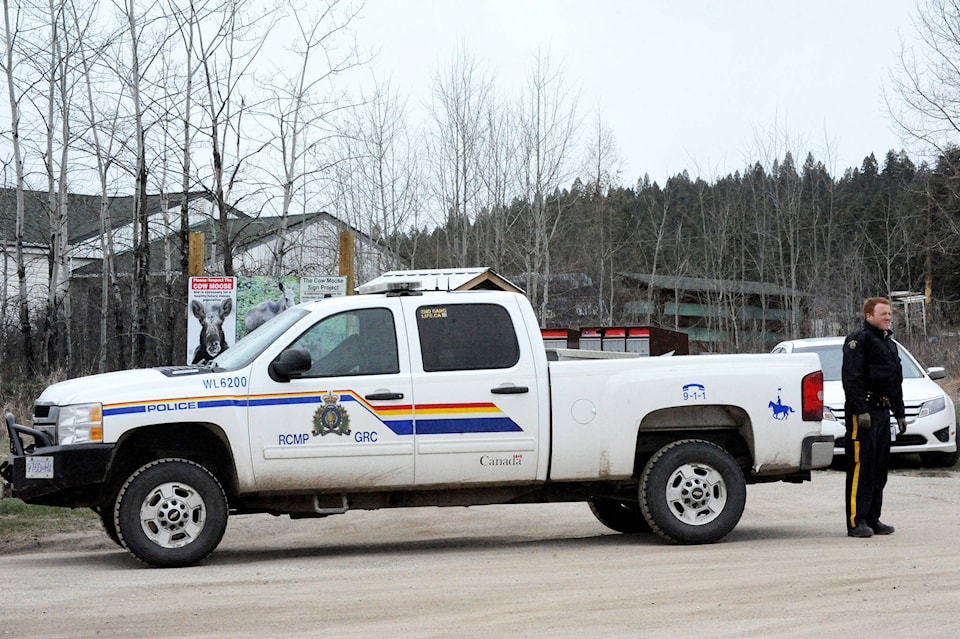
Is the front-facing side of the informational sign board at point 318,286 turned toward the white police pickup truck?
yes

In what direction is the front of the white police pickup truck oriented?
to the viewer's left

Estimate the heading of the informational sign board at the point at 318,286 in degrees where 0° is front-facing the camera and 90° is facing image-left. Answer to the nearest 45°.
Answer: approximately 0°

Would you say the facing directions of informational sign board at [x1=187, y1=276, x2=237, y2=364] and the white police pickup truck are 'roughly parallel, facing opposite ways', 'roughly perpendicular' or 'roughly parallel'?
roughly perpendicular

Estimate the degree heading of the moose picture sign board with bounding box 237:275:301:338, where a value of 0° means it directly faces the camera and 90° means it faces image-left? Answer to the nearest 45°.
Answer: approximately 0°

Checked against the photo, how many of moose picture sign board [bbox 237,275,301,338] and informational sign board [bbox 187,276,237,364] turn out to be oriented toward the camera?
2

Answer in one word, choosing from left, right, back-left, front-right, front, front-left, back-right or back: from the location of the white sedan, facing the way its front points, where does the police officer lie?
front-right

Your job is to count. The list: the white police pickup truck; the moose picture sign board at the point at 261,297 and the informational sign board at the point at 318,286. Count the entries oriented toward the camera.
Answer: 2

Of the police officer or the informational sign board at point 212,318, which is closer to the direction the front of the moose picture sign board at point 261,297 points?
the police officer

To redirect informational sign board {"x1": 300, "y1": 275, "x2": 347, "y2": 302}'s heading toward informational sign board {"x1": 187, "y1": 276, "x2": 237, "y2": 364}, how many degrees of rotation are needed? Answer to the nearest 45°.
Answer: approximately 90° to its right

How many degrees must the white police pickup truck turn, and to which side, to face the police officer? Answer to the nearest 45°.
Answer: approximately 180°

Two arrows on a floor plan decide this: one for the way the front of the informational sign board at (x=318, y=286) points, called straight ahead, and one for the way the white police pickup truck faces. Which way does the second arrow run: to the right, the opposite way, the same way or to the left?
to the right

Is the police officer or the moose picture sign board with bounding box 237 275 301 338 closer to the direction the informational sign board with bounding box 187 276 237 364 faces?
the police officer
